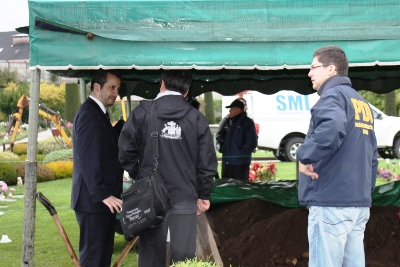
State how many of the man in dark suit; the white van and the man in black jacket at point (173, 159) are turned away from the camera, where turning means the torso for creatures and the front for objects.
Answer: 1

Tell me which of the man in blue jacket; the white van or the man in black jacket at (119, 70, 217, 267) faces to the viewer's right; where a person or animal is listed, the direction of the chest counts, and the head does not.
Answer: the white van

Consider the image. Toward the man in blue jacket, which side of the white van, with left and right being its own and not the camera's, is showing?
right

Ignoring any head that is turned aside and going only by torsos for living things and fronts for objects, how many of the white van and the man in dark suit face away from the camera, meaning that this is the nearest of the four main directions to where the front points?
0

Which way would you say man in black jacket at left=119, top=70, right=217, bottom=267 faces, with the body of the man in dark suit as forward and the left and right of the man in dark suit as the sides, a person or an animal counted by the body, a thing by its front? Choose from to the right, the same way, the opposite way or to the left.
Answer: to the left

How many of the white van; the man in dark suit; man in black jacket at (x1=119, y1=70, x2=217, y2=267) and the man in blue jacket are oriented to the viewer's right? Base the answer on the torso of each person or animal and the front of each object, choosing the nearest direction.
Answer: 2

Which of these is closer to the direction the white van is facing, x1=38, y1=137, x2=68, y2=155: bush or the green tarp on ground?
the green tarp on ground

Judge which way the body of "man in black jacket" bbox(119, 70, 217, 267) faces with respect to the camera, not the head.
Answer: away from the camera

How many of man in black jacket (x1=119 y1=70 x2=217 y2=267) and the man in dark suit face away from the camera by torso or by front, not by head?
1

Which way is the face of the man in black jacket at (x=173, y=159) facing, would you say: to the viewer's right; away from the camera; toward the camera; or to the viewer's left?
away from the camera

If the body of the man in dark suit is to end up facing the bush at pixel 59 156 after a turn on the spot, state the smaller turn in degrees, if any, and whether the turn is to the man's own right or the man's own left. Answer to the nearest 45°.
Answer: approximately 90° to the man's own left

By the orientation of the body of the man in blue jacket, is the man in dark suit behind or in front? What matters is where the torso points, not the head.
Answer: in front

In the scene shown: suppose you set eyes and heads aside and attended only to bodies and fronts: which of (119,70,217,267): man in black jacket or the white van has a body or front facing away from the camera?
the man in black jacket

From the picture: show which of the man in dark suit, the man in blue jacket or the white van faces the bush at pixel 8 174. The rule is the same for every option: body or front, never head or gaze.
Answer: the man in blue jacket

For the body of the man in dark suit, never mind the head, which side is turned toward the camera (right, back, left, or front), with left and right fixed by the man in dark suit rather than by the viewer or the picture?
right

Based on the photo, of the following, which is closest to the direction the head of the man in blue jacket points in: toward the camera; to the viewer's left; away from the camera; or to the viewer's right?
to the viewer's left
